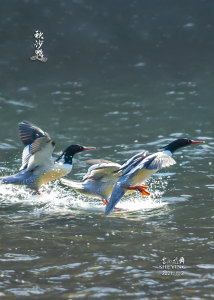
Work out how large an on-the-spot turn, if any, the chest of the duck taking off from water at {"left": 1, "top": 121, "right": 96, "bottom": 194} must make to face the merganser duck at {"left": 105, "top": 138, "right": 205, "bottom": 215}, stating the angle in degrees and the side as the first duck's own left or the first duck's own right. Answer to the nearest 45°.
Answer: approximately 45° to the first duck's own right

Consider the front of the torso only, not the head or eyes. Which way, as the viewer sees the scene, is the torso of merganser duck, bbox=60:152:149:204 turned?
to the viewer's right

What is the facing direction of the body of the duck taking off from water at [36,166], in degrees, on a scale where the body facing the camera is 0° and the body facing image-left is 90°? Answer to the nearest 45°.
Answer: approximately 270°

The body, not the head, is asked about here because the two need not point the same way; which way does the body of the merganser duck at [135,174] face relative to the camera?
to the viewer's right

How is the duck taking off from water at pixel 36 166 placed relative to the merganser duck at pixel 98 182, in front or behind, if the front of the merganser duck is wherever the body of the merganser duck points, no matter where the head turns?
behind
